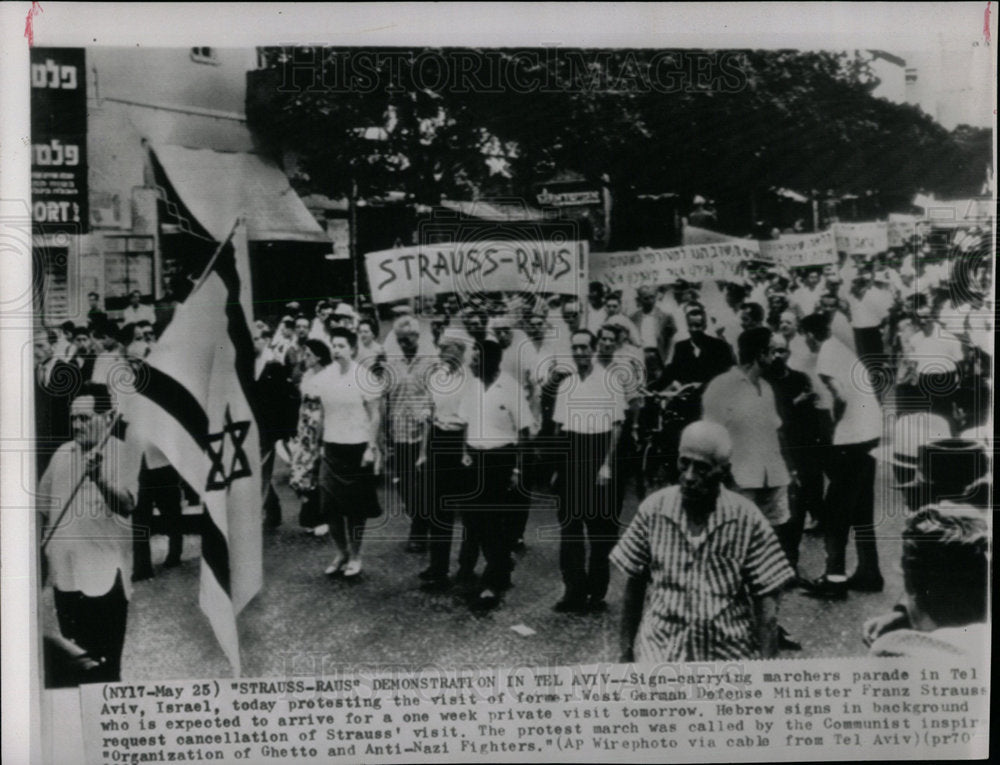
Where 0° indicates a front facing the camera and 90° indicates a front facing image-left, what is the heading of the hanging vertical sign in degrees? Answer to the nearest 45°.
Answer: approximately 0°

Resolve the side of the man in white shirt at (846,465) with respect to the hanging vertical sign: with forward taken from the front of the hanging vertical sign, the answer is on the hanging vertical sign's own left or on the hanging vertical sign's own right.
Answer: on the hanging vertical sign's own left

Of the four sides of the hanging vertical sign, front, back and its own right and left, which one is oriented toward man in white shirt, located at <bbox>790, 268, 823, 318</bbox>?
left
